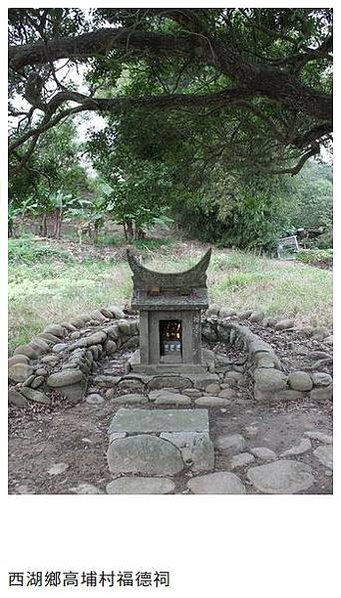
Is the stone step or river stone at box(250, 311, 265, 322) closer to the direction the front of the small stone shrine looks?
the stone step

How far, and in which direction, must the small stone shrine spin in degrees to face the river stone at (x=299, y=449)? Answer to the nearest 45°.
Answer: approximately 45° to its left

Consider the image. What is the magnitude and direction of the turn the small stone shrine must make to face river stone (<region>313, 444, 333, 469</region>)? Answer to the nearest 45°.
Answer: approximately 45° to its left

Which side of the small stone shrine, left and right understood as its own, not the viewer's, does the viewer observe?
front

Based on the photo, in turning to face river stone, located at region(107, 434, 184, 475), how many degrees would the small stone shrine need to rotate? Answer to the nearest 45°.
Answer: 0° — it already faces it

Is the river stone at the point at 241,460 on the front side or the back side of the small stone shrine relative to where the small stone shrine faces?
on the front side

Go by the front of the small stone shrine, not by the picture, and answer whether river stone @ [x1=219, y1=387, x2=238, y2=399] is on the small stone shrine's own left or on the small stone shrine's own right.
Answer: on the small stone shrine's own left

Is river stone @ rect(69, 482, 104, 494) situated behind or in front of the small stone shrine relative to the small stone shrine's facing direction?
in front

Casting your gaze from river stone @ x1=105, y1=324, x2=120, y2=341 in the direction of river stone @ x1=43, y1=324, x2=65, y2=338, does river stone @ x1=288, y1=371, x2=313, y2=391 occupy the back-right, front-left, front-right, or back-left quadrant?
back-left

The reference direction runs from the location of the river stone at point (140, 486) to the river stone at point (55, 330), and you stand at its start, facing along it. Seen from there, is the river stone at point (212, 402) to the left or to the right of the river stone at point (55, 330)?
right

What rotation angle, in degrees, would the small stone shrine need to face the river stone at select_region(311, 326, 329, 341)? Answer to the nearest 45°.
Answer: approximately 135° to its left

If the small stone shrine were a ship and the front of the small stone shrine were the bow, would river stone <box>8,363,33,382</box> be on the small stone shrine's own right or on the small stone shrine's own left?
on the small stone shrine's own right

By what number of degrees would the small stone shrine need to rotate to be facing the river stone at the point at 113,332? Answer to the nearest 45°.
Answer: approximately 135° to its right

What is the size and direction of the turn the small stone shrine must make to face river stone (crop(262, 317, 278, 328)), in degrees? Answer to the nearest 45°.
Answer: approximately 135° to its left

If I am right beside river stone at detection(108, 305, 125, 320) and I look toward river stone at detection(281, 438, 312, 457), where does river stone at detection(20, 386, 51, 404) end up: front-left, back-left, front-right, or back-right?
front-right

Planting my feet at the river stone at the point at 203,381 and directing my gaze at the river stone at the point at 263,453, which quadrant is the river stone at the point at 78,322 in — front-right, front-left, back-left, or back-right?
back-right

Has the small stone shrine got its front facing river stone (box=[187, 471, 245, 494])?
yes
